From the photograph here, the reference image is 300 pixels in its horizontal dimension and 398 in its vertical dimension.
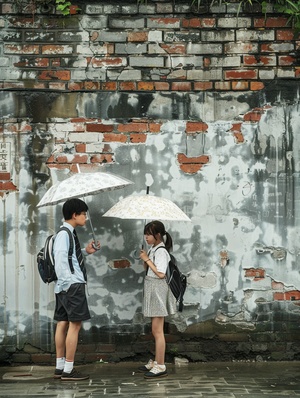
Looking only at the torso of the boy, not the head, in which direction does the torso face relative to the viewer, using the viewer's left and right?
facing to the right of the viewer

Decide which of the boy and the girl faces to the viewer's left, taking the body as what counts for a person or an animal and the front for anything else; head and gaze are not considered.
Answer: the girl

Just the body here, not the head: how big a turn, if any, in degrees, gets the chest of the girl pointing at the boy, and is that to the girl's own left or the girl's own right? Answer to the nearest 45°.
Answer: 0° — they already face them

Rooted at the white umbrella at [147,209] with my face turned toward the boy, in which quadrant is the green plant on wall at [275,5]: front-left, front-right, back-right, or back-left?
back-right

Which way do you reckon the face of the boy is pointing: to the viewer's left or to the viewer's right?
to the viewer's right

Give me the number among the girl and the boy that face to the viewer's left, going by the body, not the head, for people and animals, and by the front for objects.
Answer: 1

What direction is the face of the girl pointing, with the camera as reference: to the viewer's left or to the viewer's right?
to the viewer's left

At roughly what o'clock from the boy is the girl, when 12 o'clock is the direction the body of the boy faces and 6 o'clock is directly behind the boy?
The girl is roughly at 12 o'clock from the boy.

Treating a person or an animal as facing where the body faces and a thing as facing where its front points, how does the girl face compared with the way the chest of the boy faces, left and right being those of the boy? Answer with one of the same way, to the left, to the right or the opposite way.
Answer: the opposite way

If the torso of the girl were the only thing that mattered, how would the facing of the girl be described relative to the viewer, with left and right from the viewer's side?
facing to the left of the viewer
